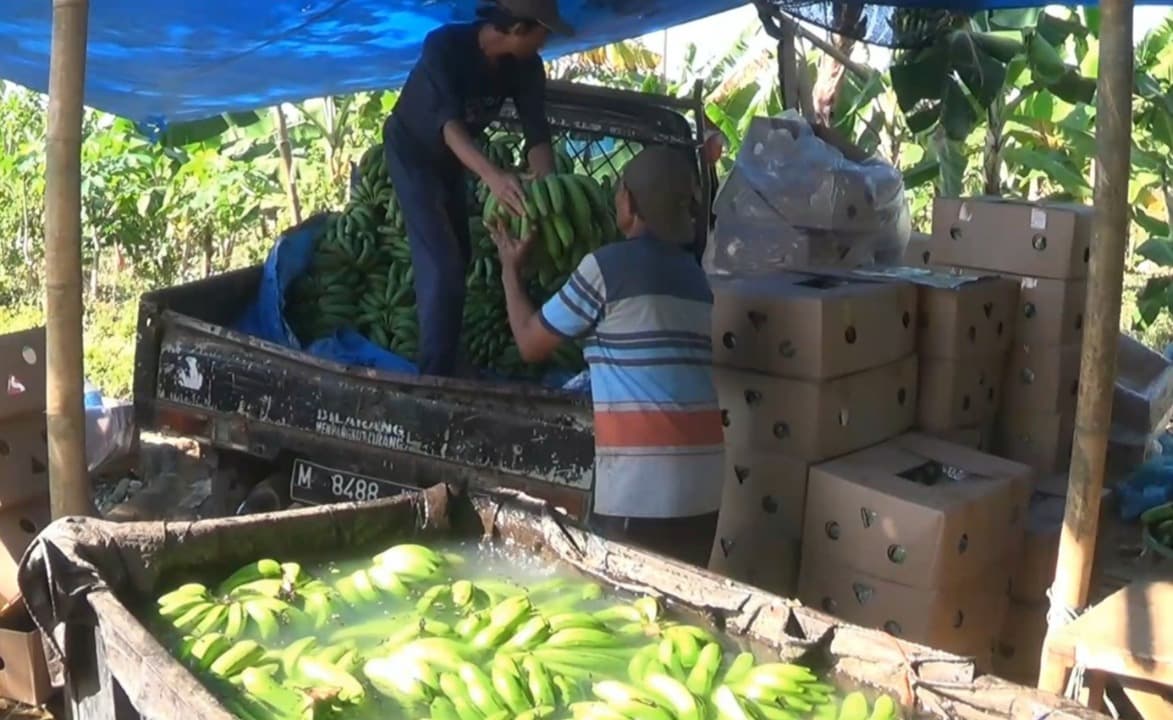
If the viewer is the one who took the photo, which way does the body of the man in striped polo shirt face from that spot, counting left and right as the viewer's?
facing away from the viewer and to the left of the viewer

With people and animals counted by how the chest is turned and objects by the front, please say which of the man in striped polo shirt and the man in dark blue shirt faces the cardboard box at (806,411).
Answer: the man in dark blue shirt

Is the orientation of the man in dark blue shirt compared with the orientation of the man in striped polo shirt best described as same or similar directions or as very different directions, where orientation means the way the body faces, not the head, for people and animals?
very different directions

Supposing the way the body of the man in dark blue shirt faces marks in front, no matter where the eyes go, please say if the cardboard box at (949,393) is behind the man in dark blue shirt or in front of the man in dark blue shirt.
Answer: in front

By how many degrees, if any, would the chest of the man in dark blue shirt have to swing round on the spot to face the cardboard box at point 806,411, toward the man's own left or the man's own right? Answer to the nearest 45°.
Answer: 0° — they already face it

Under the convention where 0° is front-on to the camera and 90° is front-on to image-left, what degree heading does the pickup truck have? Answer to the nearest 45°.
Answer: approximately 225°

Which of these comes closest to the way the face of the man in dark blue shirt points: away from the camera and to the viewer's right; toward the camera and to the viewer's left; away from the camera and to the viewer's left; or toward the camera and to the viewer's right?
toward the camera and to the viewer's right

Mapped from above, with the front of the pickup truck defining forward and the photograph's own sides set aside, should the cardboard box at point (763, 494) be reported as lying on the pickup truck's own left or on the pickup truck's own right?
on the pickup truck's own right

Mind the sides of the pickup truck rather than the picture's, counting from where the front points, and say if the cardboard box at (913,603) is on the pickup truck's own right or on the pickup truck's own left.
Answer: on the pickup truck's own right

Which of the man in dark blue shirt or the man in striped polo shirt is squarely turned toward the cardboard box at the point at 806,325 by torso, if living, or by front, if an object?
the man in dark blue shirt

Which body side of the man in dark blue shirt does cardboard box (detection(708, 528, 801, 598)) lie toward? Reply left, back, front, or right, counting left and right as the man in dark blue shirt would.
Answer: front

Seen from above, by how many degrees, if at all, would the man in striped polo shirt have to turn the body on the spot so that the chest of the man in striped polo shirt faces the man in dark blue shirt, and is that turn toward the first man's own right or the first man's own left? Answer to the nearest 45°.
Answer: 0° — they already face them

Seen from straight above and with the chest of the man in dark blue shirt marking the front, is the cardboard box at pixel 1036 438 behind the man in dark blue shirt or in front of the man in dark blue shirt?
in front

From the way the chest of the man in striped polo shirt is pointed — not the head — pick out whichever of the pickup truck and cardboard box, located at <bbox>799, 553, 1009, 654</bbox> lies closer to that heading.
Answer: the pickup truck
